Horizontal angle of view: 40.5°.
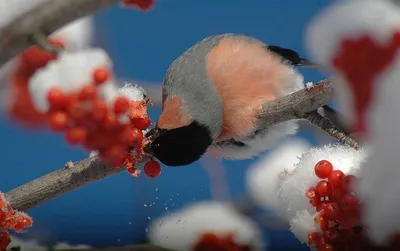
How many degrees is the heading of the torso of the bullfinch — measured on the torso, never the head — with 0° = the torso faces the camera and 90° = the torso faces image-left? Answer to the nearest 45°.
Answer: approximately 90°
